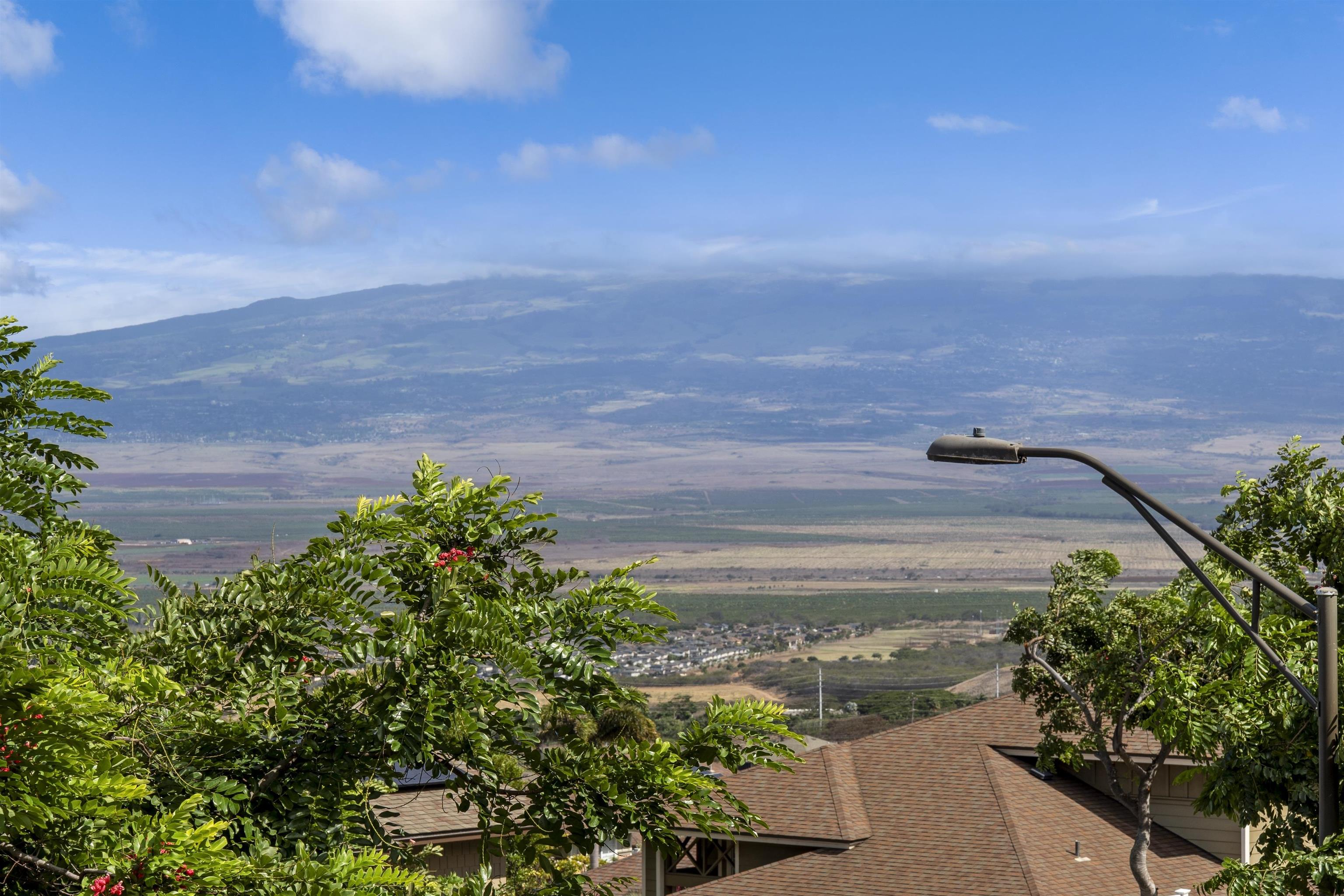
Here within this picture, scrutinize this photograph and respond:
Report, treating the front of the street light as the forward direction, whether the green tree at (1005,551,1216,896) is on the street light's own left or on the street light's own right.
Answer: on the street light's own right

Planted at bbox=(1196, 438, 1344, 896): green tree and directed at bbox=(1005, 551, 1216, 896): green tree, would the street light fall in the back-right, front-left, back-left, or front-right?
back-left

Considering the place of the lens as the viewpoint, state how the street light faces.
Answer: facing to the left of the viewer
